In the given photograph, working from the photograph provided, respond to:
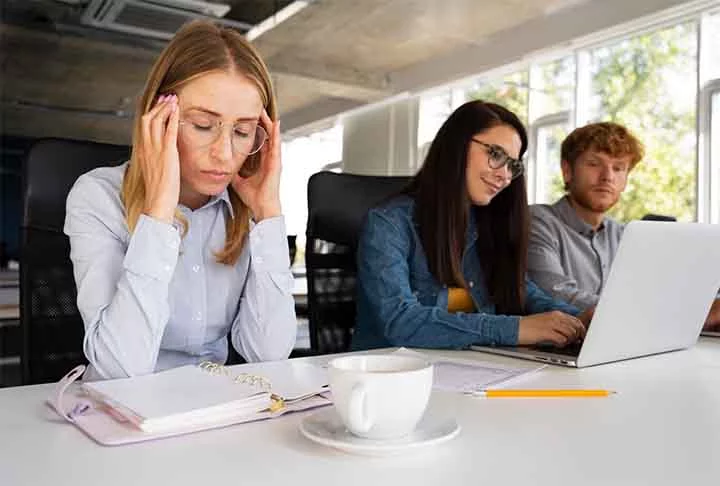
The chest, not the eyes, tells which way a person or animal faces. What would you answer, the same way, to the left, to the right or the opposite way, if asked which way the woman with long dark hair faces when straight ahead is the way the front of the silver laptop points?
the opposite way

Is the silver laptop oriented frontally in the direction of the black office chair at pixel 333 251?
yes

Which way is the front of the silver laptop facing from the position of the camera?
facing away from the viewer and to the left of the viewer

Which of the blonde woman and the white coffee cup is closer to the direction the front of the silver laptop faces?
the blonde woman

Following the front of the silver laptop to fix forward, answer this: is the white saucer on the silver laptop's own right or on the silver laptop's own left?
on the silver laptop's own left
